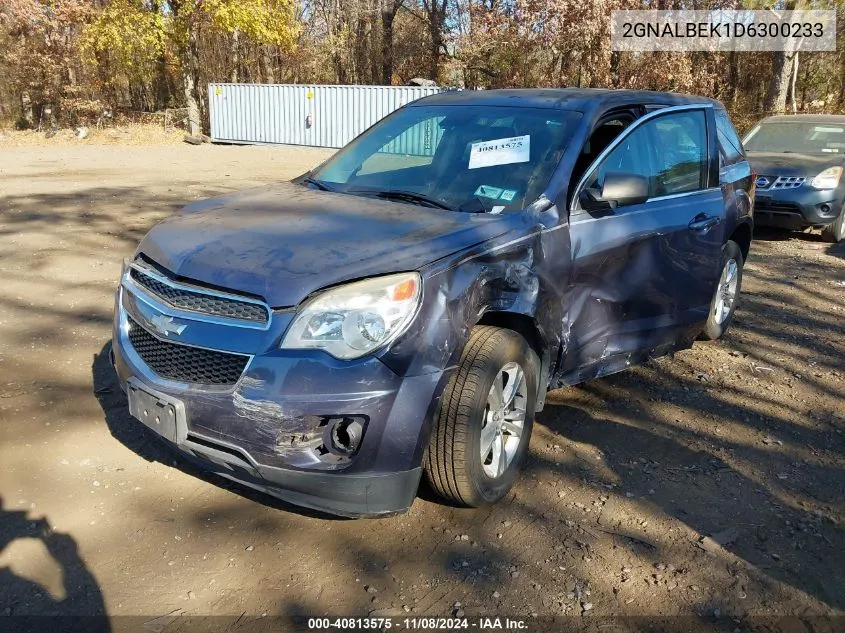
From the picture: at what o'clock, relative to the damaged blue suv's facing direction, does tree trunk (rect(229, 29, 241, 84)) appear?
The tree trunk is roughly at 4 o'clock from the damaged blue suv.

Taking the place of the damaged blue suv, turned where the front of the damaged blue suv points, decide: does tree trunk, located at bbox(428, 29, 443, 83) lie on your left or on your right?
on your right

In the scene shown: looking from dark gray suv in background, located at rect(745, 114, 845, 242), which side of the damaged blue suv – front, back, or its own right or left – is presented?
back

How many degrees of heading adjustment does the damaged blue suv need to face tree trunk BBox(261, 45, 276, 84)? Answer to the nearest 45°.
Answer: approximately 135° to its right

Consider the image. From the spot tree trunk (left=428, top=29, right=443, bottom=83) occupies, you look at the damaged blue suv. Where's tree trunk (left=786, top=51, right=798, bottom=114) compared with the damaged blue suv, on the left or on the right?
left

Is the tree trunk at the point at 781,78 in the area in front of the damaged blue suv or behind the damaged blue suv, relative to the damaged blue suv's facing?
behind

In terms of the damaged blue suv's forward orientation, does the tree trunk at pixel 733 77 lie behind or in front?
behind

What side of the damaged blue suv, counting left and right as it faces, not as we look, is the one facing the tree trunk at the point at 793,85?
back

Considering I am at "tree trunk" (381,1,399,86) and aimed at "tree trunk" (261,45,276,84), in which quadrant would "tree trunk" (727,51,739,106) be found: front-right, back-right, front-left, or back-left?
back-left

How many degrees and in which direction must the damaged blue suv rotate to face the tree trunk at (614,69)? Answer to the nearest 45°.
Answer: approximately 135° to its right

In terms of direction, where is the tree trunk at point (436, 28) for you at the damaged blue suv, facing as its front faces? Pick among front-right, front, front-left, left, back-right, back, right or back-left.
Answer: back-right

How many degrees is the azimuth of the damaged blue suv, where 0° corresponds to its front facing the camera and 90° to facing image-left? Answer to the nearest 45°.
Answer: approximately 45°

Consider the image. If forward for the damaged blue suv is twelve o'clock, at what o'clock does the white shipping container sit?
The white shipping container is roughly at 4 o'clock from the damaged blue suv.
